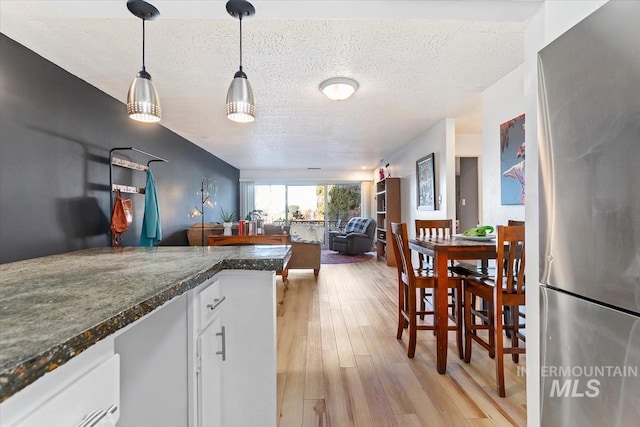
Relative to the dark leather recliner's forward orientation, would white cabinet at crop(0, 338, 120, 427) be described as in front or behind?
in front

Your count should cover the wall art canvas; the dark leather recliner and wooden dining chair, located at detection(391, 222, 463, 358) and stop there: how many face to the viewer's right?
1

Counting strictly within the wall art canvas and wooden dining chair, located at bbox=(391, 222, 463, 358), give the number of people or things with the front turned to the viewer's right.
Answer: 1

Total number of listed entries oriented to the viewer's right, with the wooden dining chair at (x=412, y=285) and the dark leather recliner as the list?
1

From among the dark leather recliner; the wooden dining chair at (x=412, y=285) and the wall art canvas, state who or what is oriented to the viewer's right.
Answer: the wooden dining chair

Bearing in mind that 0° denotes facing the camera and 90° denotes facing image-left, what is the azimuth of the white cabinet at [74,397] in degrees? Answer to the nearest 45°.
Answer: approximately 315°

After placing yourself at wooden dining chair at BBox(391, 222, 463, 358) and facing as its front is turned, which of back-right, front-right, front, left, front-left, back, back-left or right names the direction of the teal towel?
back

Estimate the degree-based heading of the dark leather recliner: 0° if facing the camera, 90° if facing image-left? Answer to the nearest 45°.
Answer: approximately 45°

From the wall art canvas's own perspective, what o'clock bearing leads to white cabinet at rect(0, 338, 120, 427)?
The white cabinet is roughly at 11 o'clock from the wall art canvas.

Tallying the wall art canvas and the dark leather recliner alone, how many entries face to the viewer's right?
0

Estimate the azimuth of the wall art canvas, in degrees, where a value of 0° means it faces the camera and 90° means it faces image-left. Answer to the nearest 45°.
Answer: approximately 45°

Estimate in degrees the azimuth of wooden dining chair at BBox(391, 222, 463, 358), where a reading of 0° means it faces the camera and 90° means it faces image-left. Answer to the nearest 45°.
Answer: approximately 270°
